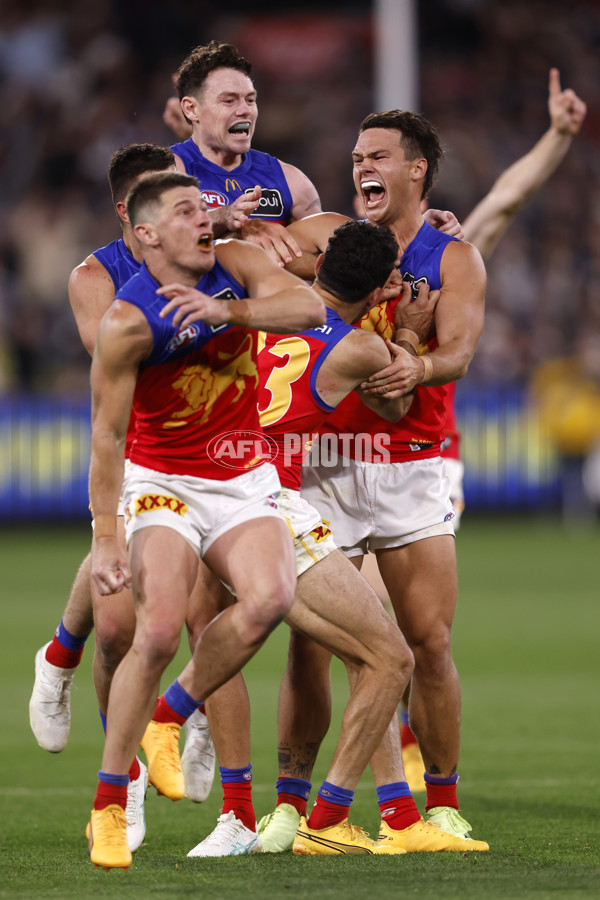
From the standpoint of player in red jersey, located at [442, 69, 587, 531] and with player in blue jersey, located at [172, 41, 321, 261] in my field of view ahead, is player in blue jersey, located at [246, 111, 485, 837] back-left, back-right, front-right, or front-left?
front-left

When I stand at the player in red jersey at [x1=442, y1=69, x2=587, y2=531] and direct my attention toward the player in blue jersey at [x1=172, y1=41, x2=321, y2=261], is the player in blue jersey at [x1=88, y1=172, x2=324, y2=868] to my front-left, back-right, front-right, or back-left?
front-left

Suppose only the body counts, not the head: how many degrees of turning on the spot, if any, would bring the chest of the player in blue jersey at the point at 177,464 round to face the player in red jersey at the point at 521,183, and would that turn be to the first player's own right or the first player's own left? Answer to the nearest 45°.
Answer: approximately 90° to the first player's own left

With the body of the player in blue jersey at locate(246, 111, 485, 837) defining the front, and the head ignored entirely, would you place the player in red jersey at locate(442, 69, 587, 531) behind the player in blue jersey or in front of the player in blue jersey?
behind

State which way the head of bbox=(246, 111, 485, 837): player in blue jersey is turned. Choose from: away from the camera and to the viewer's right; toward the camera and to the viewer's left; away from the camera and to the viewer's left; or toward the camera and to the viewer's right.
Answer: toward the camera and to the viewer's left

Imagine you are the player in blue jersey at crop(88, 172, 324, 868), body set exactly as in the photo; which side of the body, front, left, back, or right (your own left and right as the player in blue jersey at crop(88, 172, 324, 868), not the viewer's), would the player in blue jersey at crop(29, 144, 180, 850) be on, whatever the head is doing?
back

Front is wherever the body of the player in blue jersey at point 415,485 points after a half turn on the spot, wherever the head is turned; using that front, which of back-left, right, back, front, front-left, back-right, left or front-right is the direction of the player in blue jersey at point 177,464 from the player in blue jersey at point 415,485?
back

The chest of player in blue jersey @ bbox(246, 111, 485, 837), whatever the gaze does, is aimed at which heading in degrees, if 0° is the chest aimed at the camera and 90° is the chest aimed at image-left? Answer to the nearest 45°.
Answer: approximately 45°
